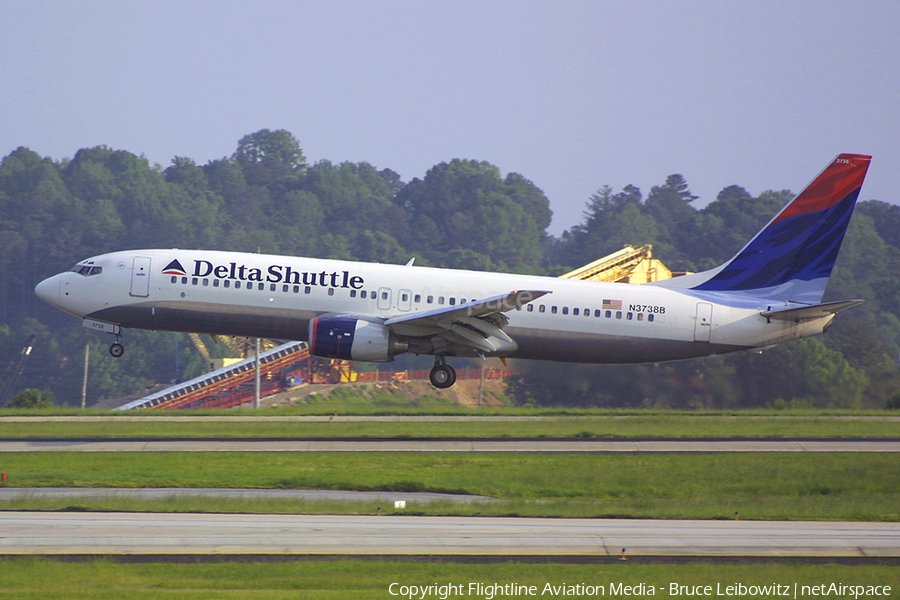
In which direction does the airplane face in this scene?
to the viewer's left
